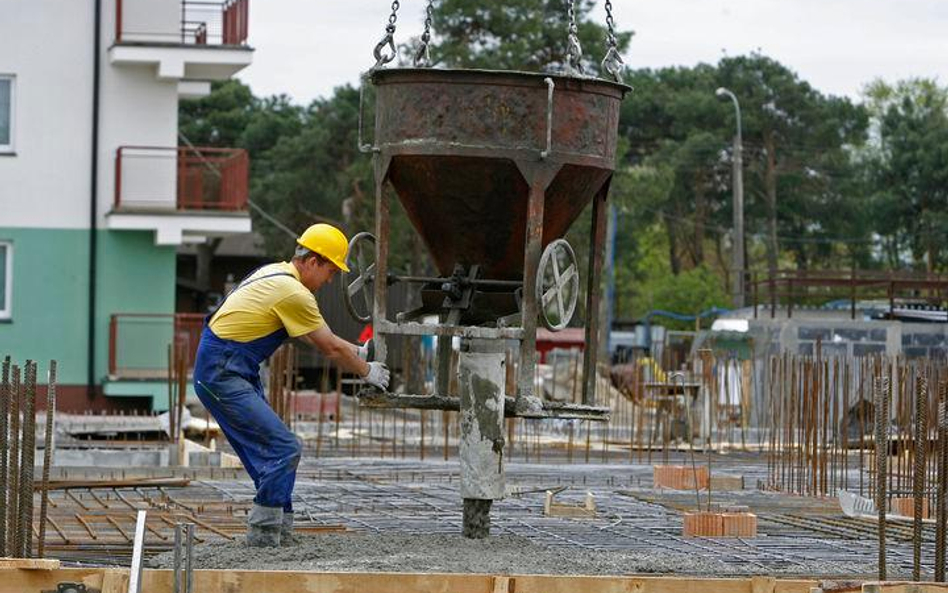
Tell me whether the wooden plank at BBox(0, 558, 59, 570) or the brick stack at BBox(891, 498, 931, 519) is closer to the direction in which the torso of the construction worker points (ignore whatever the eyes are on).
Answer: the brick stack

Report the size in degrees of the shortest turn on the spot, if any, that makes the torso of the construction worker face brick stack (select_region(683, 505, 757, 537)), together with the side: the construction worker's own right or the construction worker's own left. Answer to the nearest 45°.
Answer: approximately 45° to the construction worker's own left

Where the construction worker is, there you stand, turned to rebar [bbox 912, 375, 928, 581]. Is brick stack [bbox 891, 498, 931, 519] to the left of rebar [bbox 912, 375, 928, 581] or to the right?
left

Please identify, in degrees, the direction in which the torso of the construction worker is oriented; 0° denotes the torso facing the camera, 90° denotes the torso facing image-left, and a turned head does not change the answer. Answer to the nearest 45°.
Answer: approximately 270°

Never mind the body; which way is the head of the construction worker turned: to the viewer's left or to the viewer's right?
to the viewer's right

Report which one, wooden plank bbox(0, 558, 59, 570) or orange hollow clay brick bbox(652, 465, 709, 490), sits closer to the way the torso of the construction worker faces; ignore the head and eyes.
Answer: the orange hollow clay brick

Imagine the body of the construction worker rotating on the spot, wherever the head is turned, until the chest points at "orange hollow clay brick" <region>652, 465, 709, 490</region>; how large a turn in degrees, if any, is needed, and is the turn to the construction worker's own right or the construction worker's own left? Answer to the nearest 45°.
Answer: approximately 45° to the construction worker's own left

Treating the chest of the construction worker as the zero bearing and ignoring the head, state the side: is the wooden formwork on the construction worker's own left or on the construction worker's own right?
on the construction worker's own right

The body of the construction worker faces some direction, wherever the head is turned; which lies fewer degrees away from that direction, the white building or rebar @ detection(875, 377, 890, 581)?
the rebar
